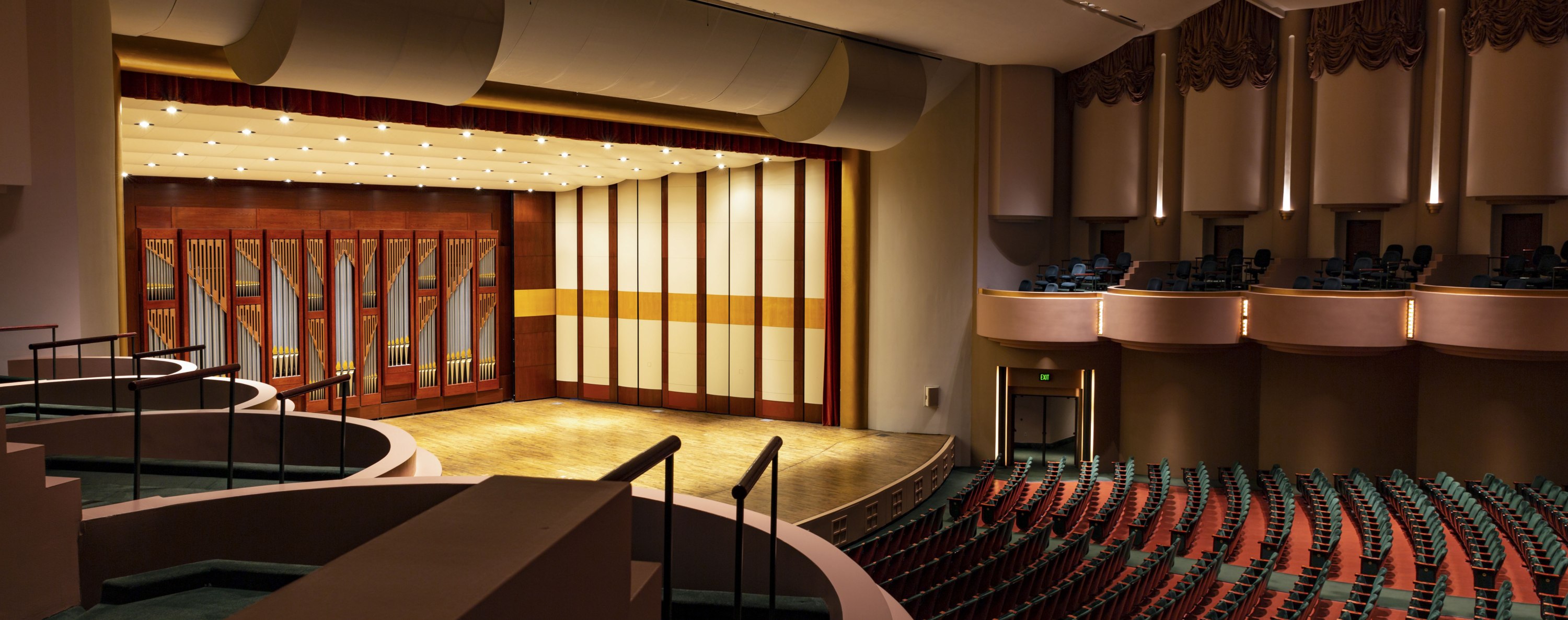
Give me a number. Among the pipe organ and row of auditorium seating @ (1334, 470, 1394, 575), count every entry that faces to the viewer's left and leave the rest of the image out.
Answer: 1

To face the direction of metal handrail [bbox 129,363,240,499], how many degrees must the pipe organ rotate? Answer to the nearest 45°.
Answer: approximately 45° to its right

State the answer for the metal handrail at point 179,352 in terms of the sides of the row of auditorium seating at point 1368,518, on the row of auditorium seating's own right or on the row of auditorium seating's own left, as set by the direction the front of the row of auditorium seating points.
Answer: on the row of auditorium seating's own left

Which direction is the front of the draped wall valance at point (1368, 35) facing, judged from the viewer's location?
facing the viewer

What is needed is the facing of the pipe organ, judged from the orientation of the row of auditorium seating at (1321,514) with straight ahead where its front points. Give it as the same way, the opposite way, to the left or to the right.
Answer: the opposite way

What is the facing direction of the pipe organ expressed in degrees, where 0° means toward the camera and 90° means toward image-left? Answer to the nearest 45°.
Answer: approximately 315°

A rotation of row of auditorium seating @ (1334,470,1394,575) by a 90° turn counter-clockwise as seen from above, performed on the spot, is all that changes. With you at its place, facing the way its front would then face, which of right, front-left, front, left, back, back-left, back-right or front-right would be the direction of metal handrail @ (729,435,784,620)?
front

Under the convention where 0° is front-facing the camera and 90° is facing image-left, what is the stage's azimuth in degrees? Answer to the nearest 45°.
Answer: approximately 315°

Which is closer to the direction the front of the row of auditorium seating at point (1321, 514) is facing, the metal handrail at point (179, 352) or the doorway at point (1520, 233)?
the metal handrail

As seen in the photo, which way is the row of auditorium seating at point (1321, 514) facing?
to the viewer's left

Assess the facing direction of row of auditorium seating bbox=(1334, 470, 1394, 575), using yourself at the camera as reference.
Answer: facing to the left of the viewer

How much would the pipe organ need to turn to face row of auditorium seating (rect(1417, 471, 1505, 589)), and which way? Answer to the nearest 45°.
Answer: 0° — it already faces it

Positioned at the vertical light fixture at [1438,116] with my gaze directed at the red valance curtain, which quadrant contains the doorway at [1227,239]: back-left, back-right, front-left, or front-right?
front-right
